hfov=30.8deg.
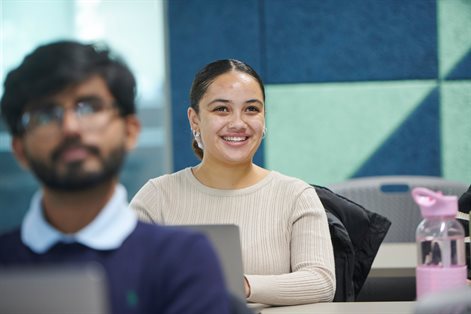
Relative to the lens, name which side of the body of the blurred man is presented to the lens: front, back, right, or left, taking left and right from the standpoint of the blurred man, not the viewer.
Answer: front

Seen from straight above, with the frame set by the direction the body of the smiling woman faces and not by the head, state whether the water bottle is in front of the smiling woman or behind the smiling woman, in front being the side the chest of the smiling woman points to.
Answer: in front

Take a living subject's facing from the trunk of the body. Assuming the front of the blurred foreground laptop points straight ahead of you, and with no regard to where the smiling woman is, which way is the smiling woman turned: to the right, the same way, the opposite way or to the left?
the opposite way

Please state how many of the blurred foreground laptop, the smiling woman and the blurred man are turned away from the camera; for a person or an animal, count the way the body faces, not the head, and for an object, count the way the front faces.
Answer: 1

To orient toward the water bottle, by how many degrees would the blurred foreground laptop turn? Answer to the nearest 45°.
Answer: approximately 45° to its right

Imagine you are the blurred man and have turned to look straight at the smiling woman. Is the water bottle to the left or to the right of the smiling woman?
right

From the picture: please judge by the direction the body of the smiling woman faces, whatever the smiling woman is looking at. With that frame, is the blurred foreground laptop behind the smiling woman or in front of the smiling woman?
in front

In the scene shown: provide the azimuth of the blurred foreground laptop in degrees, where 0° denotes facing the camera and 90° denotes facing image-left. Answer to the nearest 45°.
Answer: approximately 180°

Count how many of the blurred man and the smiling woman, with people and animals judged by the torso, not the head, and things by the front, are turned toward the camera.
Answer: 2

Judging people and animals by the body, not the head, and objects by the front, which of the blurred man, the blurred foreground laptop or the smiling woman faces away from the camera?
the blurred foreground laptop
